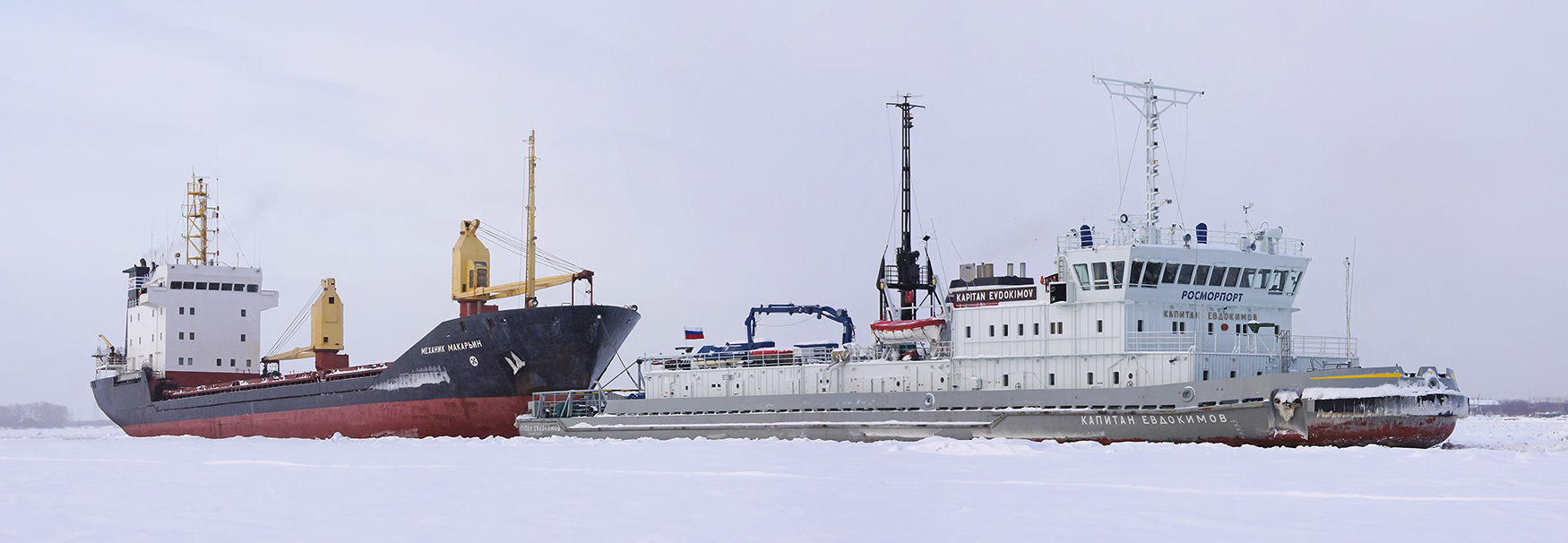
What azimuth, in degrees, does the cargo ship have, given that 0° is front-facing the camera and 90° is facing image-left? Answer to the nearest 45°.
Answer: approximately 315°
